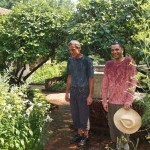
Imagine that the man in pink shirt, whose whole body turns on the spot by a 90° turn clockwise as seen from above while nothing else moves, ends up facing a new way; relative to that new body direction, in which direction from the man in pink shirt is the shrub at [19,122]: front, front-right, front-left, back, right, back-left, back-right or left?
front

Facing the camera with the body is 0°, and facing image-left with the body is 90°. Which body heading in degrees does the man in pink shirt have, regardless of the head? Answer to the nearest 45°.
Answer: approximately 0°

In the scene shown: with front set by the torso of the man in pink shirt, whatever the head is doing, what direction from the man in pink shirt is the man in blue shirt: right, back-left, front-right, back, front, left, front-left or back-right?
back-right

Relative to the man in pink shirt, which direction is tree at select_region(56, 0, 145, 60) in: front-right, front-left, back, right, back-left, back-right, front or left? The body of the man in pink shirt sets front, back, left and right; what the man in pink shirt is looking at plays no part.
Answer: back

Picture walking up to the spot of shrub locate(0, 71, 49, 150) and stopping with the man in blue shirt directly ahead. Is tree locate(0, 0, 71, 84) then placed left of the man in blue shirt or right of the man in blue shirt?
left

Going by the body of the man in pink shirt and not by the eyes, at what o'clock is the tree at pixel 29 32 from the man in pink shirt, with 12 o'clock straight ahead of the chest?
The tree is roughly at 5 o'clock from the man in pink shirt.
